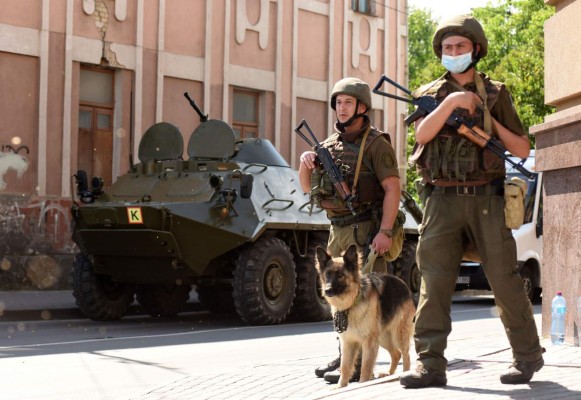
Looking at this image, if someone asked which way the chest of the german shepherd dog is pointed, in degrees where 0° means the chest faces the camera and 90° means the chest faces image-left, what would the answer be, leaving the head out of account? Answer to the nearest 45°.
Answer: approximately 45°

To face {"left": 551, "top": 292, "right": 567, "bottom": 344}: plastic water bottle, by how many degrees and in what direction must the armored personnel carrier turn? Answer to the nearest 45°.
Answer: approximately 90° to its left

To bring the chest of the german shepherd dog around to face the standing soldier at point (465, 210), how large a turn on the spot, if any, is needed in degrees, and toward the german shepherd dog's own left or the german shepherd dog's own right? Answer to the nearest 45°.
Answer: approximately 90° to the german shepherd dog's own left

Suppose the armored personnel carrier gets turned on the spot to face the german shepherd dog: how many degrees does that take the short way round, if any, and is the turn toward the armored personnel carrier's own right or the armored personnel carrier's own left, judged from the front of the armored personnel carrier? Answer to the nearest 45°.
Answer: approximately 45° to the armored personnel carrier's own left

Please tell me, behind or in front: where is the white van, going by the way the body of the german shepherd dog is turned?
behind
